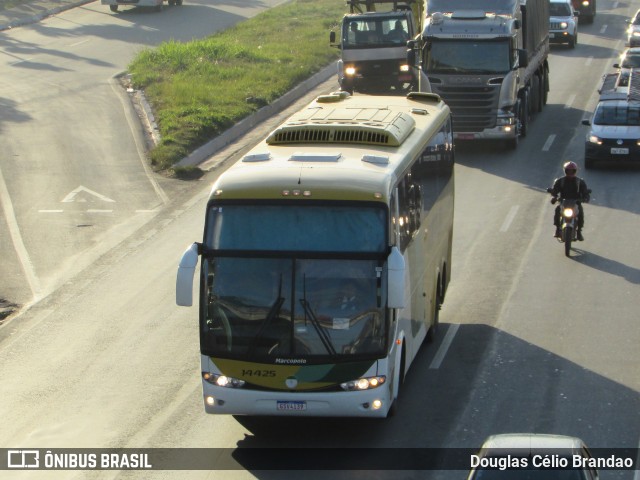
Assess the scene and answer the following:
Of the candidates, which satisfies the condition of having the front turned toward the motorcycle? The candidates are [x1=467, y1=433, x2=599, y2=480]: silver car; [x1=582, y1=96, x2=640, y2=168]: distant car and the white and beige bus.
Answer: the distant car

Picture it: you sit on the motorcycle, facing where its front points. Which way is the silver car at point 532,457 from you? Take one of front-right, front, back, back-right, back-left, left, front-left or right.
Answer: front

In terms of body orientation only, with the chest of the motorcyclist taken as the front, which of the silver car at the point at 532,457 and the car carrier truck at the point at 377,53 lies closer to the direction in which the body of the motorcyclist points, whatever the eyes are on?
the silver car

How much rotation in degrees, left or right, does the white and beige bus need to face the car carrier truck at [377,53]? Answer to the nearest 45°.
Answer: approximately 180°

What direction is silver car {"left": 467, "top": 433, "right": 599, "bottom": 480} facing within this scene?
toward the camera

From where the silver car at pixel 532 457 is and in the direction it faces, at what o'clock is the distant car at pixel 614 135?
The distant car is roughly at 6 o'clock from the silver car.

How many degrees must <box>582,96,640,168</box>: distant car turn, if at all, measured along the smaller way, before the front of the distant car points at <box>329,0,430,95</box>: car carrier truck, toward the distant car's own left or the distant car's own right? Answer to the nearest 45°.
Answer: approximately 135° to the distant car's own right

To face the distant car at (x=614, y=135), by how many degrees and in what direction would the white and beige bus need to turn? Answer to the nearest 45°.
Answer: approximately 135° to its left

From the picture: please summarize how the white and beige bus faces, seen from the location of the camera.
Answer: facing the viewer

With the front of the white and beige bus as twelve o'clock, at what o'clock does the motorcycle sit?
The motorcycle is roughly at 7 o'clock from the white and beige bus.

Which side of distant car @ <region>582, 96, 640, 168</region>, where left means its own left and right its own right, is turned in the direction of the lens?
front

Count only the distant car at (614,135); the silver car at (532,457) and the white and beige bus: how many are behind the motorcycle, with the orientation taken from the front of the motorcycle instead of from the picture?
1

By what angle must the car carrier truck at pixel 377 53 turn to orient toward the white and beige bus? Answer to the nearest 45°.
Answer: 0° — it already faces it

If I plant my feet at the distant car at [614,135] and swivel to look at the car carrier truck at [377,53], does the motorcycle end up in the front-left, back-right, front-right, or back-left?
back-left

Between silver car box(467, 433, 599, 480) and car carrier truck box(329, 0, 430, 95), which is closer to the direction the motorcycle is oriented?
the silver car

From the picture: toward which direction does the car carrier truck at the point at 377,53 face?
toward the camera

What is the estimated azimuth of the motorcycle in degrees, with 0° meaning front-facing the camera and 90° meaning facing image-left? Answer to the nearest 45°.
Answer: approximately 0°
